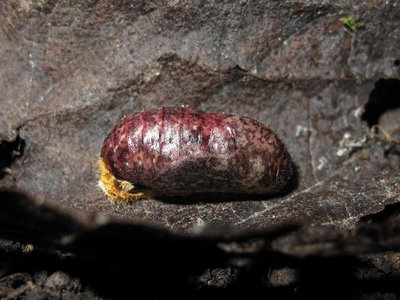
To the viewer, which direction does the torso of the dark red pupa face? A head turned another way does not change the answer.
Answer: to the viewer's right
